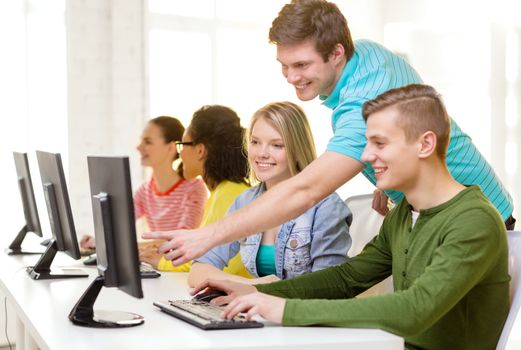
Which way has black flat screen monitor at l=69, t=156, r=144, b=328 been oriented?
to the viewer's right

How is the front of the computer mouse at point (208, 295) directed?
to the viewer's left

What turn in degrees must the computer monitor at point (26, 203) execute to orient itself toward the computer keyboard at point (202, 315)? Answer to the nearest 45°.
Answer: approximately 90° to its right

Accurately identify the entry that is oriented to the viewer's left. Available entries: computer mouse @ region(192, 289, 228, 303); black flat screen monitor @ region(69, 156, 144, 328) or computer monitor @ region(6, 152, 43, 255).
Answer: the computer mouse

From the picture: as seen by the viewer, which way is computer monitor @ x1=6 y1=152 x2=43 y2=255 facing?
to the viewer's right

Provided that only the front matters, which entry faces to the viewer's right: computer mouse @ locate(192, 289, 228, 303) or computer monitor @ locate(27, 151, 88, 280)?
the computer monitor

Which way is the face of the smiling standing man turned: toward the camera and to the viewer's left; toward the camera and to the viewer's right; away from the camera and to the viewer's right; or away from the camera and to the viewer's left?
toward the camera and to the viewer's left

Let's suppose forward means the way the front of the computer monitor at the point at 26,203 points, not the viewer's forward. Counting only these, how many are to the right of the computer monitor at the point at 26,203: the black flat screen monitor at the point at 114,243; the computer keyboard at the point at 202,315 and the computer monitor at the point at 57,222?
3

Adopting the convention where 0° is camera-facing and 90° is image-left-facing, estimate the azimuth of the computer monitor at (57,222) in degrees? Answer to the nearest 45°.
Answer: approximately 270°

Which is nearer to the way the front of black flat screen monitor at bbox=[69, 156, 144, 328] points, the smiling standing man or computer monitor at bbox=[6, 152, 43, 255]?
the smiling standing man

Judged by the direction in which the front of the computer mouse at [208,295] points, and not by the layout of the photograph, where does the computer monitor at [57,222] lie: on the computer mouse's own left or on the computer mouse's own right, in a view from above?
on the computer mouse's own right

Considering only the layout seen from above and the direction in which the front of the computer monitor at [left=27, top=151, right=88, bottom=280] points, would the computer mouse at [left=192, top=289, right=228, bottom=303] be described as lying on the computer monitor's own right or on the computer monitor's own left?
on the computer monitor's own right
